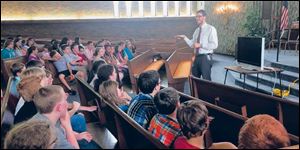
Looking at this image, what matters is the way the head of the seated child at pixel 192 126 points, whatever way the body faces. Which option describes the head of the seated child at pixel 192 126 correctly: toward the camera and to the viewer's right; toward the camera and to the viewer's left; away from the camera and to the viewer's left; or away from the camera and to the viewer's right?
away from the camera and to the viewer's right

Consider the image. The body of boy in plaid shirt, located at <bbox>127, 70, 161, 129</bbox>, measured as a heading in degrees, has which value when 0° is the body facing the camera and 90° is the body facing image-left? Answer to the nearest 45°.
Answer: approximately 225°

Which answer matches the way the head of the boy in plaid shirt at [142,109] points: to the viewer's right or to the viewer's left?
to the viewer's right

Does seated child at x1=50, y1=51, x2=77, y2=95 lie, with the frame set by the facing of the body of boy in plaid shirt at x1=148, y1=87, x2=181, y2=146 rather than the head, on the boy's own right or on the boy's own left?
on the boy's own left

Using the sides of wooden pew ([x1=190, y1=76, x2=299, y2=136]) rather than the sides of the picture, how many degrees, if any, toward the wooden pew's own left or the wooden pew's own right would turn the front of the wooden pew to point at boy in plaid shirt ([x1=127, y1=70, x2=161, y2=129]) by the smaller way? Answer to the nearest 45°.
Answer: approximately 180°

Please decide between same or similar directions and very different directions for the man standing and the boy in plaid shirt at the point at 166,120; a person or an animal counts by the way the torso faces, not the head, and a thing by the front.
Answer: very different directions

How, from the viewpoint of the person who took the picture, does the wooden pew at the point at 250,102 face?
facing away from the viewer and to the right of the viewer

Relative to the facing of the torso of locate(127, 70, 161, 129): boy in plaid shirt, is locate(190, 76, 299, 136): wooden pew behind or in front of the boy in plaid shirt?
in front

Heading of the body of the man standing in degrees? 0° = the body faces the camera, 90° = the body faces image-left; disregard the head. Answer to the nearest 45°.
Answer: approximately 45°

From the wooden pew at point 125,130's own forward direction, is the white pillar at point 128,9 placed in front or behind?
in front
